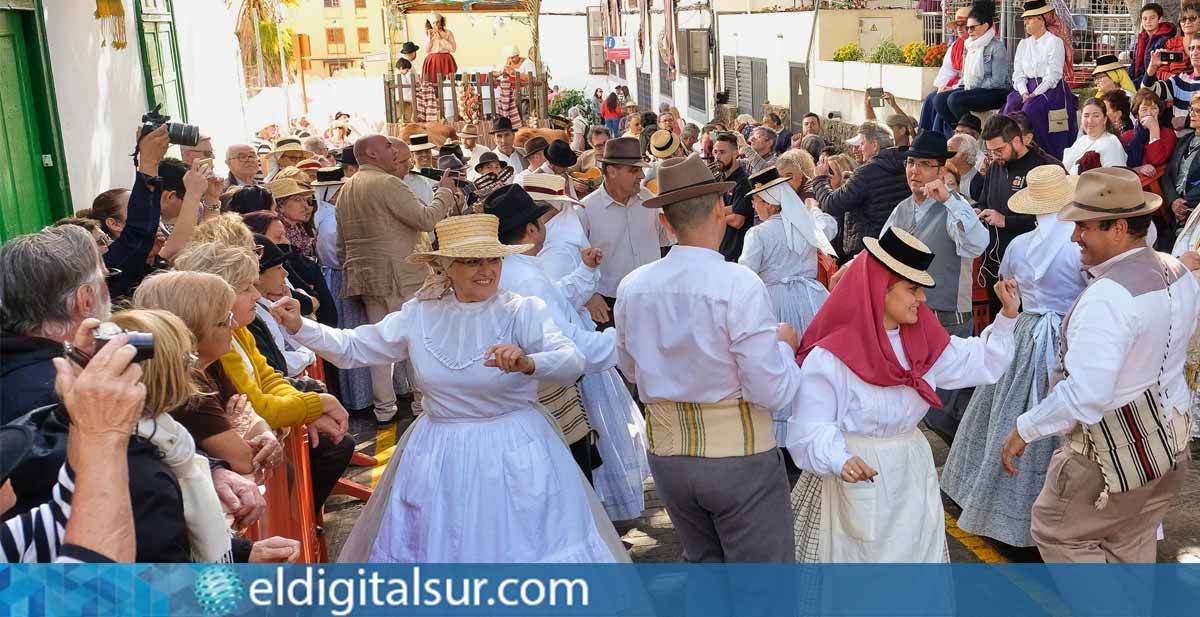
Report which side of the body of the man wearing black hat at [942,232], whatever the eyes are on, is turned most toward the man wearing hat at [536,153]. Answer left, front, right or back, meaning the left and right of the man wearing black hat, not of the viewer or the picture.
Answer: right

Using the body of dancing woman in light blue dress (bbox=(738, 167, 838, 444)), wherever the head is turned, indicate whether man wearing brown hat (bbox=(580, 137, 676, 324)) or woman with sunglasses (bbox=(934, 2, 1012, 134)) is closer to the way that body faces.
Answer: the man wearing brown hat

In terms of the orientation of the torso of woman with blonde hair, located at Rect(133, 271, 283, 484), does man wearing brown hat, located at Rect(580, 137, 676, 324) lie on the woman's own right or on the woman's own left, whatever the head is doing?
on the woman's own left

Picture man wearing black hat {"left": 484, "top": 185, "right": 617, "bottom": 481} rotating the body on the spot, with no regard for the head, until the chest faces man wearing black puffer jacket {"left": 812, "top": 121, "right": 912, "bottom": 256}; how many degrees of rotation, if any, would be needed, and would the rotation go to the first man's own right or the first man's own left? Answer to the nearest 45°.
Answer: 0° — they already face them

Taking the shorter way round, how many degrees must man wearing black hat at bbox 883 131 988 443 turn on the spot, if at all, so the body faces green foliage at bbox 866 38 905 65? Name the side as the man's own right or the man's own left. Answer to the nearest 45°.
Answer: approximately 135° to the man's own right

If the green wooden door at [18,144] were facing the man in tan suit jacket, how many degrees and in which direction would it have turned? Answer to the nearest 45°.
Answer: approximately 45° to its left

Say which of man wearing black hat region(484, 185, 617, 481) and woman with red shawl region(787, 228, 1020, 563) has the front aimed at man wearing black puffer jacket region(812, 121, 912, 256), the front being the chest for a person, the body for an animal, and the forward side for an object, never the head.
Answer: the man wearing black hat

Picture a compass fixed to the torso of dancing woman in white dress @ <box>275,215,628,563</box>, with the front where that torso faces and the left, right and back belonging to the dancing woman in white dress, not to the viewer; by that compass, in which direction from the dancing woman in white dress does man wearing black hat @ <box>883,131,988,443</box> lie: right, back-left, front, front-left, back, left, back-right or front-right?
back-left

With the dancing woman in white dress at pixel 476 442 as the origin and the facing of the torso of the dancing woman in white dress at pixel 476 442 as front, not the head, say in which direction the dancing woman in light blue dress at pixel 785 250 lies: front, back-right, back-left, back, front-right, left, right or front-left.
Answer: back-left

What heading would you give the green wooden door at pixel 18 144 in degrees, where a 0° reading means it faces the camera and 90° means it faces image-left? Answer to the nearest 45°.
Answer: approximately 315°

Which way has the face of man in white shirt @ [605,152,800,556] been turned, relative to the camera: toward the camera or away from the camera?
away from the camera

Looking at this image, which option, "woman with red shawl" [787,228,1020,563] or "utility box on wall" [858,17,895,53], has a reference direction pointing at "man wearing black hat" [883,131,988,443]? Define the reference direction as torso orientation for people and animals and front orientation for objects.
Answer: the utility box on wall

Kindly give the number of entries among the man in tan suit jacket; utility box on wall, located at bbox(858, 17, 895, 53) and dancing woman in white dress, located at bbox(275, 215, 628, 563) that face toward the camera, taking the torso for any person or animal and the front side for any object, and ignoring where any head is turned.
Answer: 2
